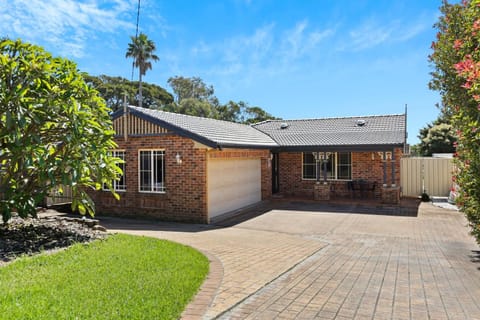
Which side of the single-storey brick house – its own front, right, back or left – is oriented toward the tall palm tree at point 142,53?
back

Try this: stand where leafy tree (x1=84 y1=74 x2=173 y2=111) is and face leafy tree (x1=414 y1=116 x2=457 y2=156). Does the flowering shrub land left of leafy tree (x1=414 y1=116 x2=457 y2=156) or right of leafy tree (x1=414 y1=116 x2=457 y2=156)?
right

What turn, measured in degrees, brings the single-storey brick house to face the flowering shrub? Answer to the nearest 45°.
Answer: approximately 45° to its left

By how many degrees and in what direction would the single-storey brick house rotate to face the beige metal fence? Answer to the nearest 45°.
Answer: approximately 135° to its left

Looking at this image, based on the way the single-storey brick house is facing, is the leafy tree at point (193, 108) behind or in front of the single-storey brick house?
behind

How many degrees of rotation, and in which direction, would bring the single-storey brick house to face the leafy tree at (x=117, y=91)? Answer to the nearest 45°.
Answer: approximately 135° to its right

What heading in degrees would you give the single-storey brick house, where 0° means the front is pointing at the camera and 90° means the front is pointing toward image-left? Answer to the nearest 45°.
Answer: approximately 0°
